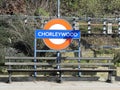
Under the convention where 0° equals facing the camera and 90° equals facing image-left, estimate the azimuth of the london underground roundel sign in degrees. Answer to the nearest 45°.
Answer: approximately 0°
